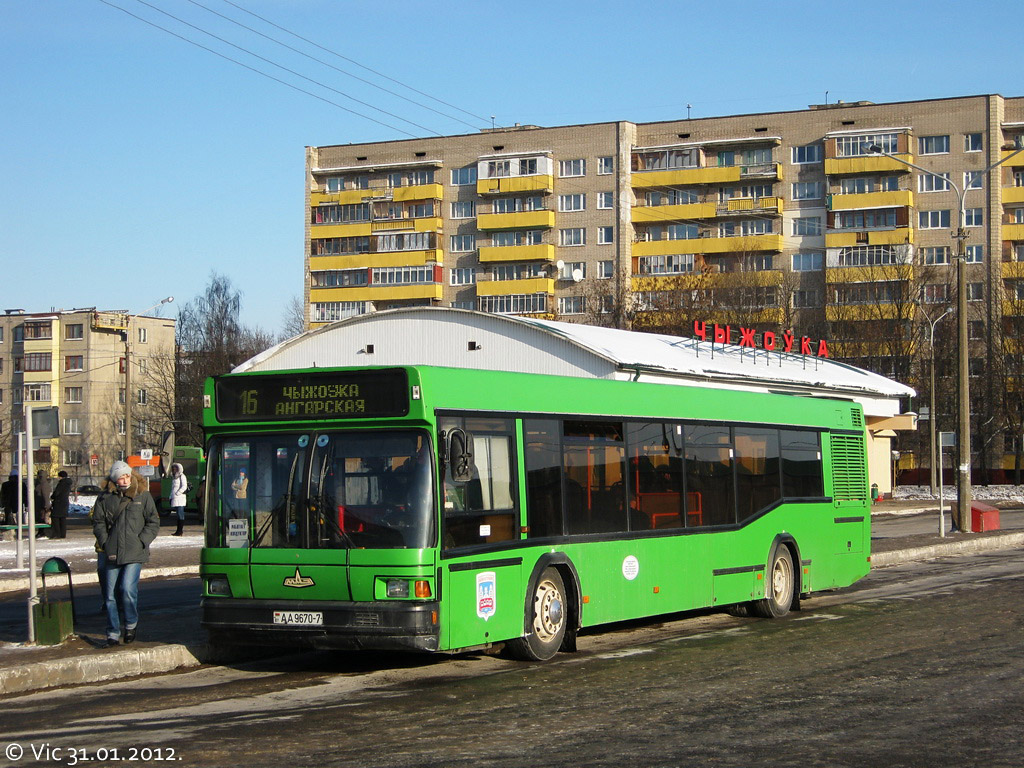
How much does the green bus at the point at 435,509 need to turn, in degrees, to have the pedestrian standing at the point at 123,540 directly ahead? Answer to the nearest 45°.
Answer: approximately 45° to its right

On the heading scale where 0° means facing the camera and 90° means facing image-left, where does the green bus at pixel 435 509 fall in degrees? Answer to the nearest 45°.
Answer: approximately 45°

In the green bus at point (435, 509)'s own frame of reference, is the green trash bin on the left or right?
on its right

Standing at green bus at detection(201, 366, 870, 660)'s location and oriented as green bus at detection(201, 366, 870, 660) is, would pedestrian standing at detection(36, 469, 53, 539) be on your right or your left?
on your right

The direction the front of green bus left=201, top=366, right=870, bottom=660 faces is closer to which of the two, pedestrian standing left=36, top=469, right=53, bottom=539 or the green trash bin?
the green trash bin

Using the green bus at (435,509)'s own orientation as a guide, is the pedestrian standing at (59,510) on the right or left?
on its right

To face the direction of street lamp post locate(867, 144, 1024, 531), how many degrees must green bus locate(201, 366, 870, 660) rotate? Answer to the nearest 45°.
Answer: approximately 180°
